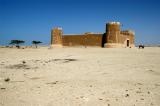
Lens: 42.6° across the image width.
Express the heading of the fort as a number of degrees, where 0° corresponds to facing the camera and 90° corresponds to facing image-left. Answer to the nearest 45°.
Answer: approximately 315°
